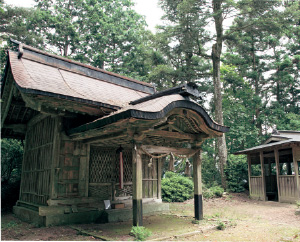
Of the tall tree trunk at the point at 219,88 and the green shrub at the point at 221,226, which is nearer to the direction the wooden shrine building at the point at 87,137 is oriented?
the green shrub

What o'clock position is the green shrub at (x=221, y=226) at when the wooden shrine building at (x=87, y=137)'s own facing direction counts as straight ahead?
The green shrub is roughly at 11 o'clock from the wooden shrine building.

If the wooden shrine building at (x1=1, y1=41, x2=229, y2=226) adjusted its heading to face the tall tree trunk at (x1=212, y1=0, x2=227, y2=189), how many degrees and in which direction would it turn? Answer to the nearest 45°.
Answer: approximately 90° to its left

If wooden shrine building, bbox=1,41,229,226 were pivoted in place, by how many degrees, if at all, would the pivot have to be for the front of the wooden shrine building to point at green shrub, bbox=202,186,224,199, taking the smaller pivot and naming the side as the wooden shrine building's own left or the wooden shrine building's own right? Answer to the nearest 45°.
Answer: approximately 90° to the wooden shrine building's own left

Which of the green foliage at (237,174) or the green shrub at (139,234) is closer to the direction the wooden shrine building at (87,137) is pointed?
the green shrub

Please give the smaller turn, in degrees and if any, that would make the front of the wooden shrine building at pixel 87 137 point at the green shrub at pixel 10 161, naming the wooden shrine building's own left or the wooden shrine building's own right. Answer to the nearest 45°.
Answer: approximately 180°

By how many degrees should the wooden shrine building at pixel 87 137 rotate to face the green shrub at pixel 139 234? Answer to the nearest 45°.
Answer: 0° — it already faces it

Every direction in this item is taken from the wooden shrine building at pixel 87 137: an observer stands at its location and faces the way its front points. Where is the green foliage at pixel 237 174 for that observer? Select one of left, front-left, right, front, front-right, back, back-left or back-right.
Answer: left

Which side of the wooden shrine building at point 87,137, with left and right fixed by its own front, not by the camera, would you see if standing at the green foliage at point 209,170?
left

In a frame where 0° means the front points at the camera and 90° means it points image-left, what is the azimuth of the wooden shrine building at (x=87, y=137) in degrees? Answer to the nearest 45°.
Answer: approximately 315°

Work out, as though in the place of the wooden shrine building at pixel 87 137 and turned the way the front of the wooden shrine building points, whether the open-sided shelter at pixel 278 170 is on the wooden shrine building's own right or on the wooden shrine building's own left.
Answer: on the wooden shrine building's own left
